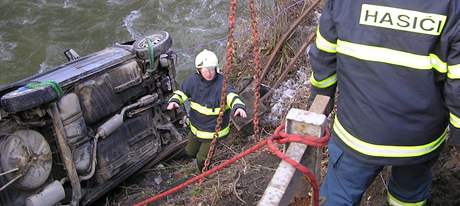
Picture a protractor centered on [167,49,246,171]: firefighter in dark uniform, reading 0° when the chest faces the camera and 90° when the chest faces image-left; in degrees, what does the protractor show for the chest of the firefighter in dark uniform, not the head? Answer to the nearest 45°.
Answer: approximately 0°

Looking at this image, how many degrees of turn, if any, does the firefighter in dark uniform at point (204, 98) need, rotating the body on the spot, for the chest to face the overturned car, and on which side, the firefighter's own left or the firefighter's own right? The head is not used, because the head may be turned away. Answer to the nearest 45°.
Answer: approximately 90° to the firefighter's own right

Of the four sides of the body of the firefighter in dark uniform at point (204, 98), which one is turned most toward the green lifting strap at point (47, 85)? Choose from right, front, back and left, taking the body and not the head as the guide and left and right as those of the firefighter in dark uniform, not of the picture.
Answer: right

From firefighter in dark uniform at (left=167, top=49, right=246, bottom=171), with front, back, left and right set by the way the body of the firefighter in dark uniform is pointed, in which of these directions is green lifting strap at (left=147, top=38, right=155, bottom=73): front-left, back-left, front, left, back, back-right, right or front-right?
back-right
